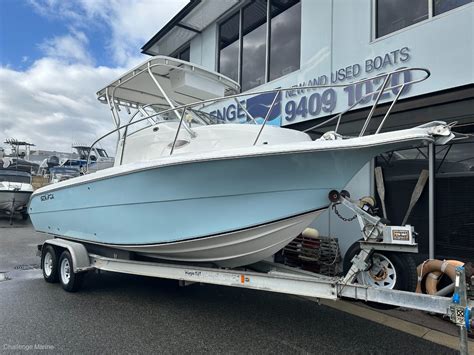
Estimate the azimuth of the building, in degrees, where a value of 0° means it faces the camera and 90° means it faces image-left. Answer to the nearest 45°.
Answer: approximately 45°

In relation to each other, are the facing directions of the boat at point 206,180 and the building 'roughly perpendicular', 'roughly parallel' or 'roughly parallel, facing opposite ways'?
roughly perpendicular

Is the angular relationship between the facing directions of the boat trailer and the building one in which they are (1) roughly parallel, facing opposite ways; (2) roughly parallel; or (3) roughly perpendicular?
roughly perpendicular

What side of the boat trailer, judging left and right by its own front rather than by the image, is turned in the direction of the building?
left

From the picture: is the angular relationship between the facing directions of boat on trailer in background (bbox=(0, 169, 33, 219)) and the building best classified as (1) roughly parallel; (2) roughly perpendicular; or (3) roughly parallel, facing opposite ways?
roughly perpendicular

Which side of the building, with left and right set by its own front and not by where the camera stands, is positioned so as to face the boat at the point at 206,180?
front

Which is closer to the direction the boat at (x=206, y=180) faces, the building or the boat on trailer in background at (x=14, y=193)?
the building

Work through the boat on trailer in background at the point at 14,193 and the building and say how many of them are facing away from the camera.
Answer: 0

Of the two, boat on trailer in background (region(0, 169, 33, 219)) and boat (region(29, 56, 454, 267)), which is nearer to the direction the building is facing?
the boat

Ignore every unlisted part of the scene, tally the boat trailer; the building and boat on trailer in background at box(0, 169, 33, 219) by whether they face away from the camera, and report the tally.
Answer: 0

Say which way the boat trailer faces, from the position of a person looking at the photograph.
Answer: facing the viewer and to the right of the viewer

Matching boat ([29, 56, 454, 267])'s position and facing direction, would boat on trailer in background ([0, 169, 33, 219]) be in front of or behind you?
behind

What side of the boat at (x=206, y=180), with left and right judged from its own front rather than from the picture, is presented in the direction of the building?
left

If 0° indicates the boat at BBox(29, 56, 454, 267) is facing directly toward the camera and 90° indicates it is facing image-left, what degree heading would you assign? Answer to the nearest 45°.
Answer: approximately 315°
